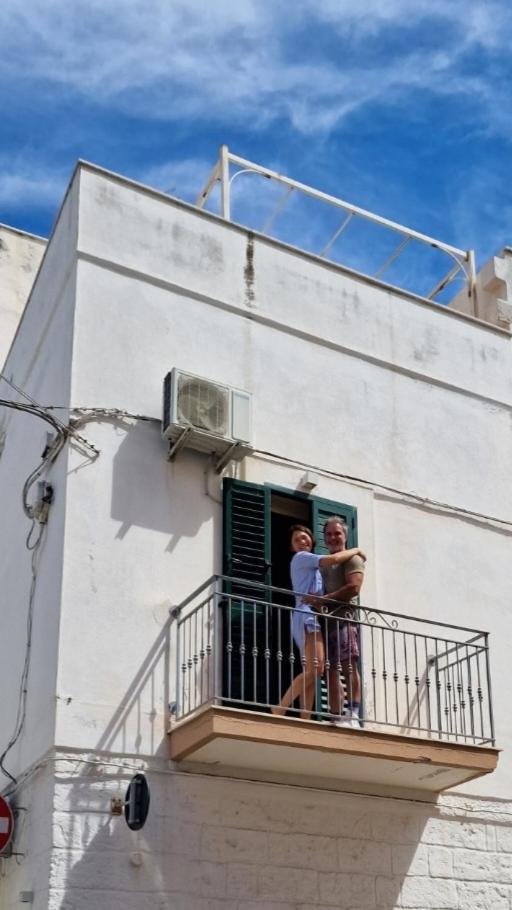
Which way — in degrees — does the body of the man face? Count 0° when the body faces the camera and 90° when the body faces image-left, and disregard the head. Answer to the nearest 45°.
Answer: approximately 45°

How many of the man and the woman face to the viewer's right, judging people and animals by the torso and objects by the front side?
1

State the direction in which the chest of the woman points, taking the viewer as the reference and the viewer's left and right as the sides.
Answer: facing to the right of the viewer

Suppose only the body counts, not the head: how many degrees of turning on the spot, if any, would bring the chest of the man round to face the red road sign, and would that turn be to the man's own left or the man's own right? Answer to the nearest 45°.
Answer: approximately 45° to the man's own right

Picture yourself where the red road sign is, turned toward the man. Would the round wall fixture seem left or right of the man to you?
right

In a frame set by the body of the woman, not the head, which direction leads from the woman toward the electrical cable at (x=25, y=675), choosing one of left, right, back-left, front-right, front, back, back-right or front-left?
back
